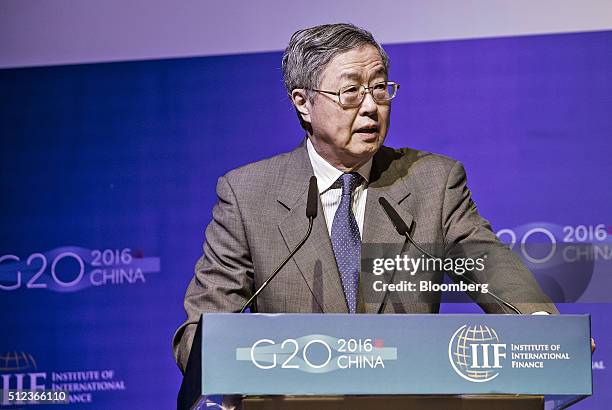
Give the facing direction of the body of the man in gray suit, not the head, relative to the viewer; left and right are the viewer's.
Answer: facing the viewer

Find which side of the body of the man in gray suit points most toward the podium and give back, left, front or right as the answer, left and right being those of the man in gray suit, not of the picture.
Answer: front

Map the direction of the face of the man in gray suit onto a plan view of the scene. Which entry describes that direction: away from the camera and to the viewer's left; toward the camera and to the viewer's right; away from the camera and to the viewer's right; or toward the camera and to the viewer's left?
toward the camera and to the viewer's right
